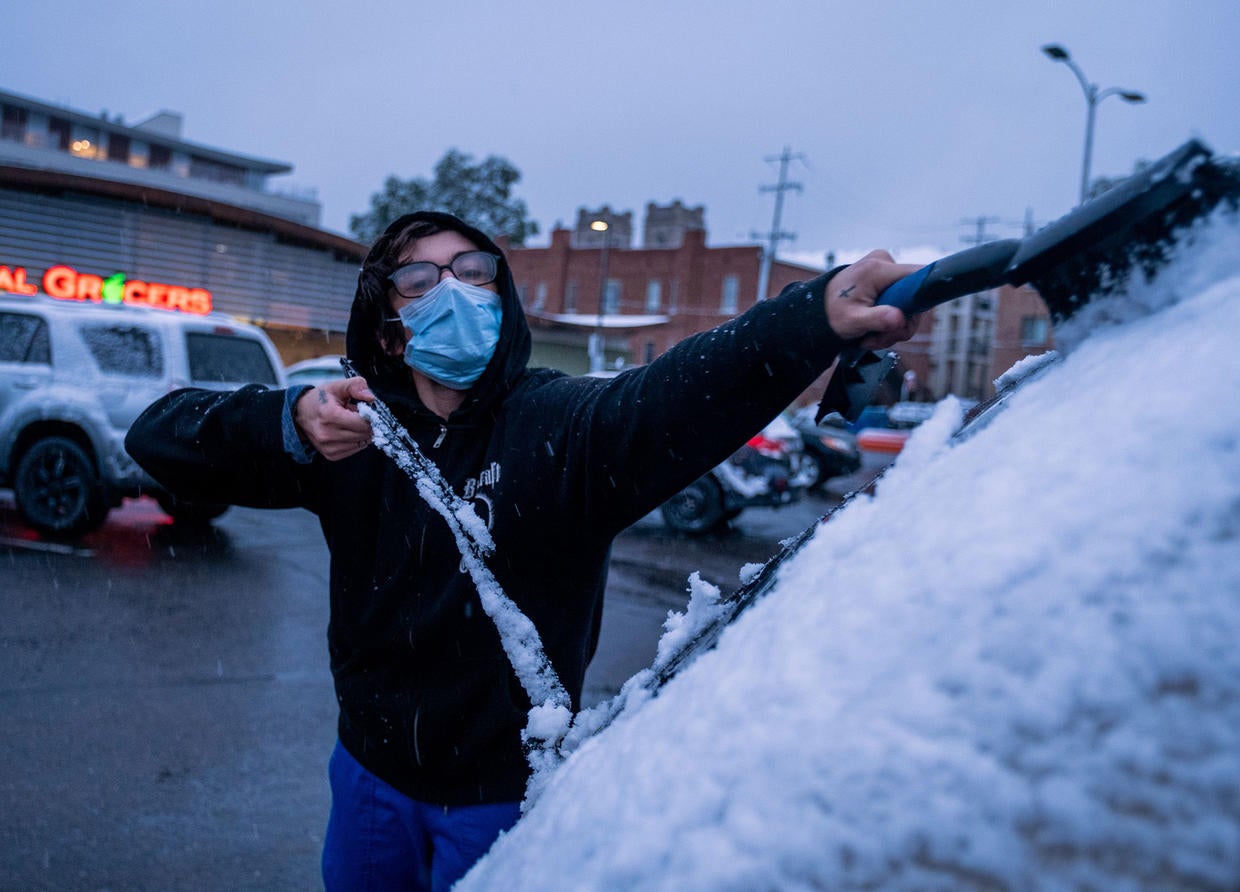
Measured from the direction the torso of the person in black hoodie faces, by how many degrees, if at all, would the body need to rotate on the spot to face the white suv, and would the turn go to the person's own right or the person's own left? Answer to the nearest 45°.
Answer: approximately 135° to the person's own right

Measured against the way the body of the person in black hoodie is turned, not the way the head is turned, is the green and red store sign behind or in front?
behind

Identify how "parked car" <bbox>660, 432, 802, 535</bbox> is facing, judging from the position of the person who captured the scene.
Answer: facing away from the viewer and to the left of the viewer
